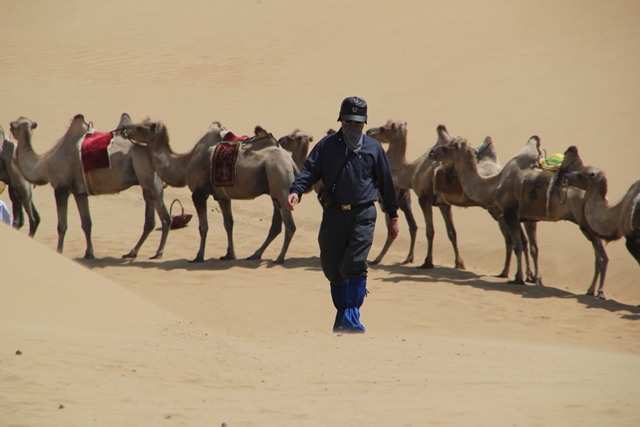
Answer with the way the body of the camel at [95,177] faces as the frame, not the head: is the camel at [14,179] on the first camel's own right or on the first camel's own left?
on the first camel's own right

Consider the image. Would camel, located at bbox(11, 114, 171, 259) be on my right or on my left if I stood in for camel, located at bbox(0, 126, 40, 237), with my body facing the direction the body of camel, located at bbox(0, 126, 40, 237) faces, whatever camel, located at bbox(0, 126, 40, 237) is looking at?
on my left

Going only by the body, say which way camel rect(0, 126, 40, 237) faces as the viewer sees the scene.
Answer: to the viewer's left

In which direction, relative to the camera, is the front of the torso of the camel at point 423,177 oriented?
to the viewer's left

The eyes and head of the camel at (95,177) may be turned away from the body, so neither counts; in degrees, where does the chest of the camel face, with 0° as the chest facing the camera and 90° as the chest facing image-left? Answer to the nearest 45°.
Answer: approximately 90°

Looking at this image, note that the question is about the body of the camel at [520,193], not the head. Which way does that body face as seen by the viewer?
to the viewer's left

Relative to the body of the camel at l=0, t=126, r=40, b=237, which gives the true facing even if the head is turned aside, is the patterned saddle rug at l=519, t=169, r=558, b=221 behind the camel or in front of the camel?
behind

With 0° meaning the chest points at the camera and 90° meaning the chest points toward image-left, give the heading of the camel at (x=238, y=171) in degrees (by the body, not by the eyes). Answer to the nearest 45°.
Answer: approximately 90°

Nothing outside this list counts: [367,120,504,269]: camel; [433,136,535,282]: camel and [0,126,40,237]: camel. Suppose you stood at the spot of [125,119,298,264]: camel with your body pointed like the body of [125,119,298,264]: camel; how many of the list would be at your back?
2

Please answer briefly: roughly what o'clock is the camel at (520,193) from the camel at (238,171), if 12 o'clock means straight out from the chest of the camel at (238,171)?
the camel at (520,193) is roughly at 7 o'clock from the camel at (238,171).

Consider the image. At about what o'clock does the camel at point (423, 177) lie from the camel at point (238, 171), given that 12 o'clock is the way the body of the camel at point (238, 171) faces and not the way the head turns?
the camel at point (423, 177) is roughly at 6 o'clock from the camel at point (238, 171).

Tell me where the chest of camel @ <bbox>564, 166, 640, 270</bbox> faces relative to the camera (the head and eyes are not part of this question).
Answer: to the viewer's left
